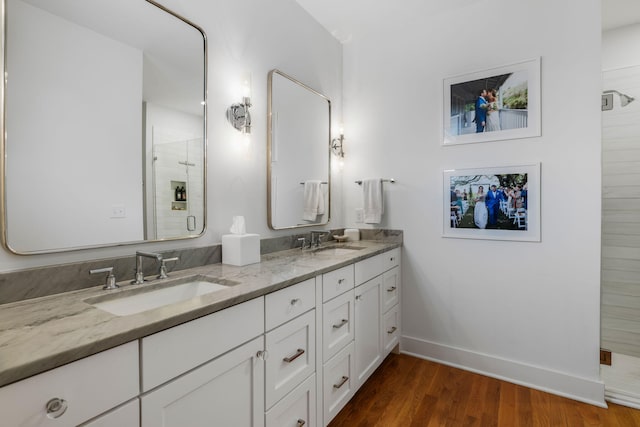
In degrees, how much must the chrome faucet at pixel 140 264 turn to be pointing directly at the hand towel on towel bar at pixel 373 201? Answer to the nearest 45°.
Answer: approximately 45° to its left

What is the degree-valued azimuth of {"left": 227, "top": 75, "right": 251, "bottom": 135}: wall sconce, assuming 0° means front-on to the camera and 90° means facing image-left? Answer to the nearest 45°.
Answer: approximately 315°

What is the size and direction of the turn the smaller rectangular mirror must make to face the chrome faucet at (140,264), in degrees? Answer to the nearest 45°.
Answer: approximately 90° to its right
